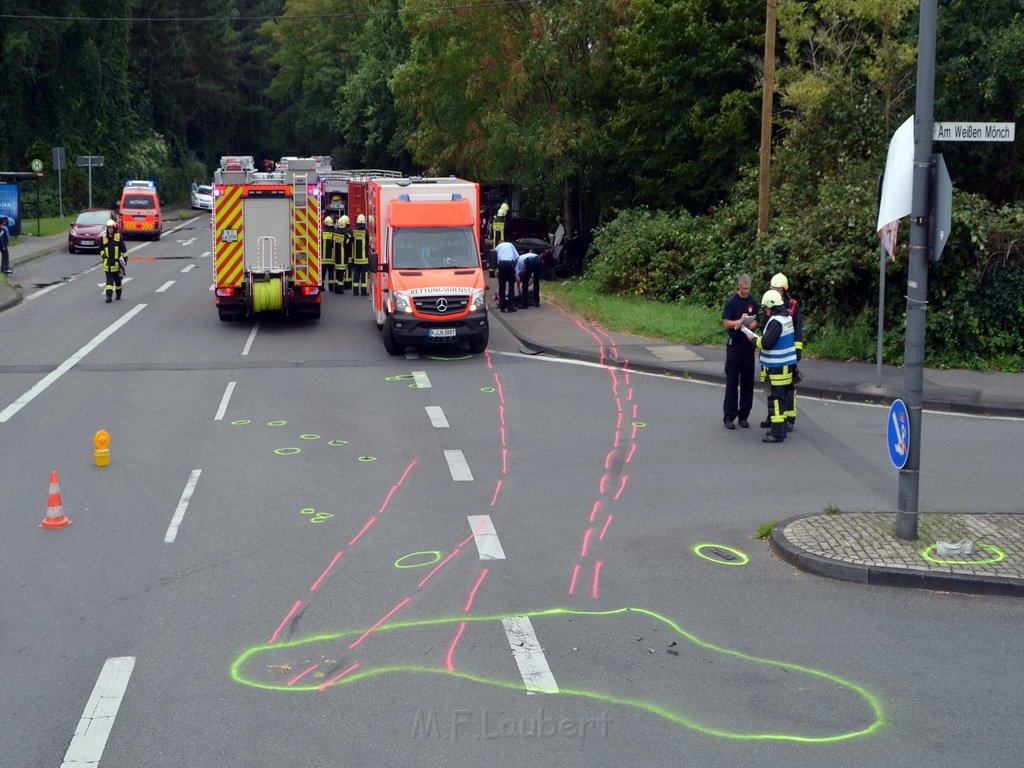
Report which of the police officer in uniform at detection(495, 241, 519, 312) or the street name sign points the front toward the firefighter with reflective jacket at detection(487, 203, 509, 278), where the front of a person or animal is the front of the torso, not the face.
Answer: the police officer in uniform

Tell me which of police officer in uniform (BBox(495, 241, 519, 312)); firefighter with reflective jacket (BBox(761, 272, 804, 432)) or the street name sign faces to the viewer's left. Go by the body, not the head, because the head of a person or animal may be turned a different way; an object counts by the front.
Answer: the firefighter with reflective jacket

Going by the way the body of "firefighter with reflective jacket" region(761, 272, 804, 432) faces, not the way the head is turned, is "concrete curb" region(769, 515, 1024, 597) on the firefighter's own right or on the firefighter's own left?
on the firefighter's own left

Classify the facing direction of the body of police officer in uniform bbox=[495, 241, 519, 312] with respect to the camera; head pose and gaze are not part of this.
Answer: away from the camera

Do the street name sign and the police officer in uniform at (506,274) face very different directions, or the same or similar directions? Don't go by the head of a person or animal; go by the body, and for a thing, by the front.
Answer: very different directions

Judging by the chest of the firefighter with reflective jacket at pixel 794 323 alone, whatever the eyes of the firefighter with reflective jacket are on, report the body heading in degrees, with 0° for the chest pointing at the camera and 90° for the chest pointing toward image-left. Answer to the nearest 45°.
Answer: approximately 90°

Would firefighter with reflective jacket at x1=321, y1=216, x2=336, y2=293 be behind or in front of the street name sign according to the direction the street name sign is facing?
behind

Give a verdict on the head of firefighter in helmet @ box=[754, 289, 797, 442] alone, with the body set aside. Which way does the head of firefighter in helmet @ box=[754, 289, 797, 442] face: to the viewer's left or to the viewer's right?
to the viewer's left

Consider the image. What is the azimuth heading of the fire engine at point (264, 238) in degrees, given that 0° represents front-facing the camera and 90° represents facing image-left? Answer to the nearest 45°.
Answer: approximately 180°
